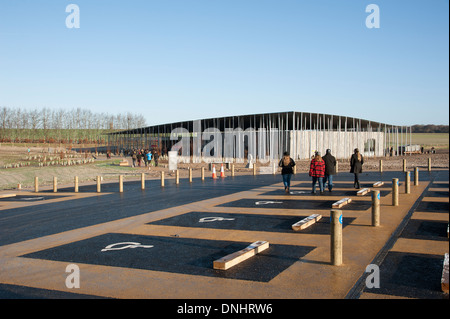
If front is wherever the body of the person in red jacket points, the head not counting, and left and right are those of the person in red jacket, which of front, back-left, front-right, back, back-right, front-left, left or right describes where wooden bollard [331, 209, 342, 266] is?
back

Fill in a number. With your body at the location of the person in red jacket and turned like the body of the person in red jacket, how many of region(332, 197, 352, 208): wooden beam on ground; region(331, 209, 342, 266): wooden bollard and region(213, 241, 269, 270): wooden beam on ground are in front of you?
0

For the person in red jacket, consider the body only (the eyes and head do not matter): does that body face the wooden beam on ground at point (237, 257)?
no

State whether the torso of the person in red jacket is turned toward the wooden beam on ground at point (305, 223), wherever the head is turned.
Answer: no

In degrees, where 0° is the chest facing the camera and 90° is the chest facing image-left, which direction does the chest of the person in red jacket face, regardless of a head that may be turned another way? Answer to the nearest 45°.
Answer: approximately 180°

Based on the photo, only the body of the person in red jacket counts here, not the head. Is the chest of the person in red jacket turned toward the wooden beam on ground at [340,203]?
no
